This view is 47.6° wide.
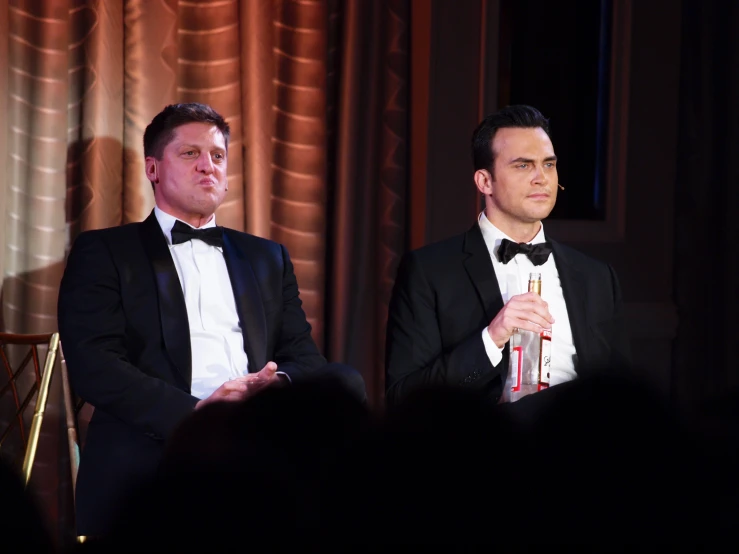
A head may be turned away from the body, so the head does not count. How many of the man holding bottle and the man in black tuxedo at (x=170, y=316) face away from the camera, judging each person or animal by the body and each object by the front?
0

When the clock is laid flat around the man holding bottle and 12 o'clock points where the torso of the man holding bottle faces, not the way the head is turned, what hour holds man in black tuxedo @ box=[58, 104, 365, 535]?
The man in black tuxedo is roughly at 4 o'clock from the man holding bottle.

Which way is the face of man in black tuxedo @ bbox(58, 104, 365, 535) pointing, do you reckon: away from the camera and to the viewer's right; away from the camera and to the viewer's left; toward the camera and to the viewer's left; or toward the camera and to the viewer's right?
toward the camera and to the viewer's right

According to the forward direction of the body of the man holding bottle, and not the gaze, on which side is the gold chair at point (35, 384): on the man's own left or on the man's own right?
on the man's own right

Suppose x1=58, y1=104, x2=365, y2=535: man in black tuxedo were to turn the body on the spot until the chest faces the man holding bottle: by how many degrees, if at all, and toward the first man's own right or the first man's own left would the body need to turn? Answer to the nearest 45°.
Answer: approximately 45° to the first man's own left

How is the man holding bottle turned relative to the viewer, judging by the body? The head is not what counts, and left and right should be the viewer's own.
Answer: facing the viewer and to the right of the viewer
